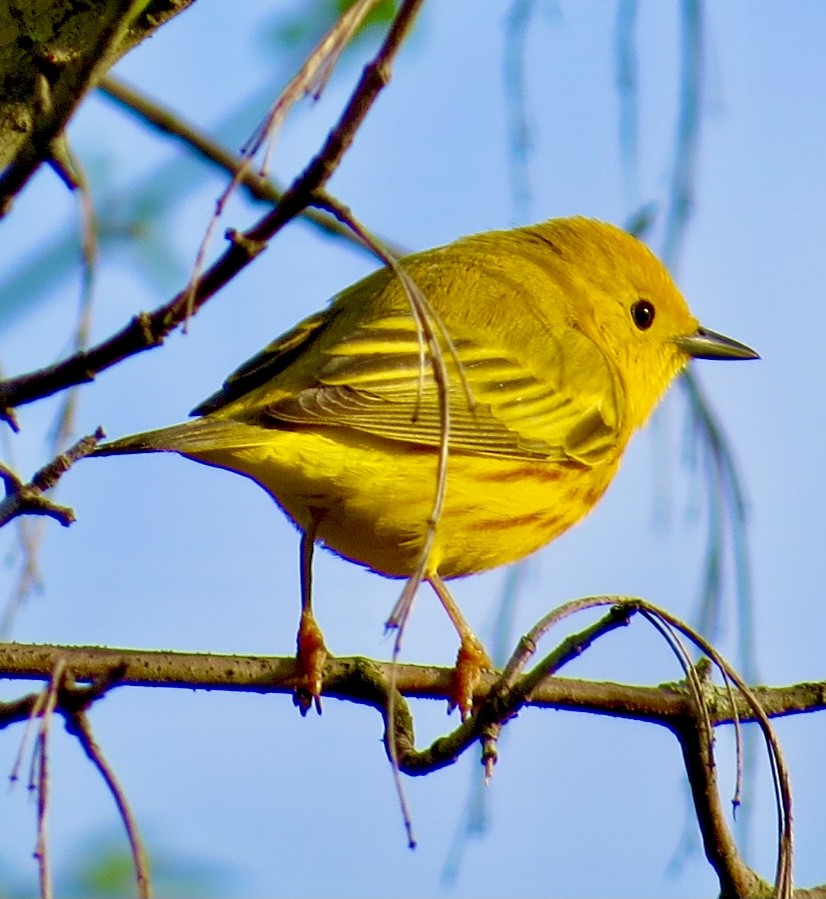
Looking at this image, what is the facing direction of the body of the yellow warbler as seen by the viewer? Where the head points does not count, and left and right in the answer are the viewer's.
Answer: facing to the right of the viewer

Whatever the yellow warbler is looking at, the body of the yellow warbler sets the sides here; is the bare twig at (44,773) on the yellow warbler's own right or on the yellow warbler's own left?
on the yellow warbler's own right

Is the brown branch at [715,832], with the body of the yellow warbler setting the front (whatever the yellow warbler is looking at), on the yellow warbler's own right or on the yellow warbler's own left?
on the yellow warbler's own right
